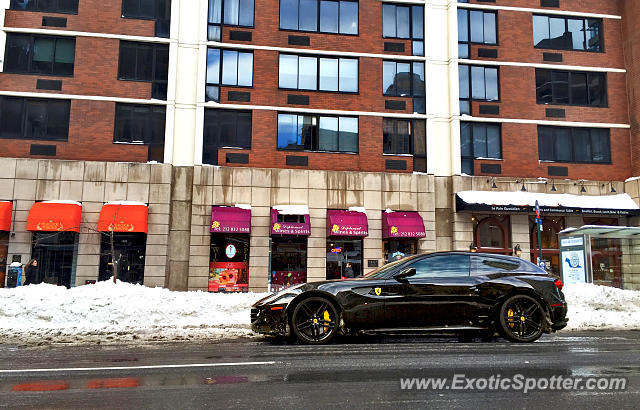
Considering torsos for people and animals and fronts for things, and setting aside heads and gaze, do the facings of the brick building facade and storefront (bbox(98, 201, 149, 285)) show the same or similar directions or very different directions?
same or similar directions

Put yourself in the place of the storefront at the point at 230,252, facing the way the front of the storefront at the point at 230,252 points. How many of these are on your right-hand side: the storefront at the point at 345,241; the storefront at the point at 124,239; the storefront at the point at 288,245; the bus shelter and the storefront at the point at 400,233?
1

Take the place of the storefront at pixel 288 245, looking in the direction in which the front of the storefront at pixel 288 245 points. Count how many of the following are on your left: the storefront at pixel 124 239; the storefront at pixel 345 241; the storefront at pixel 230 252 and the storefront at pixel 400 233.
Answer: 2

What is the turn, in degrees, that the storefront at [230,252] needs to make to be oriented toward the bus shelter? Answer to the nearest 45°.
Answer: approximately 45° to its left

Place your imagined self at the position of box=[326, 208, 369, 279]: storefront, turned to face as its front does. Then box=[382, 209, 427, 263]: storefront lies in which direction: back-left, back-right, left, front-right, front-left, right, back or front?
left

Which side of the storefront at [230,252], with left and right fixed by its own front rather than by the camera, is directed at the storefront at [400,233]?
left

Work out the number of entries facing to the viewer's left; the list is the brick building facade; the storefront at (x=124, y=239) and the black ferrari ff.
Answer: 1

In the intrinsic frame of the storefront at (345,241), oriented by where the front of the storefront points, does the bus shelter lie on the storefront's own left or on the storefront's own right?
on the storefront's own left

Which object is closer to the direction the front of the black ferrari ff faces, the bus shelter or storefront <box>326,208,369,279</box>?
the storefront

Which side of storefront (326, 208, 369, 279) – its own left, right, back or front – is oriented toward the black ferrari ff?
front

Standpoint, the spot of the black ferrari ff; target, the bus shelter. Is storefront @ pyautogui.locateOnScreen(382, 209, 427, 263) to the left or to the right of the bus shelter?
left

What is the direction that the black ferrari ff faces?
to the viewer's left

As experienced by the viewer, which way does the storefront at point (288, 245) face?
facing the viewer

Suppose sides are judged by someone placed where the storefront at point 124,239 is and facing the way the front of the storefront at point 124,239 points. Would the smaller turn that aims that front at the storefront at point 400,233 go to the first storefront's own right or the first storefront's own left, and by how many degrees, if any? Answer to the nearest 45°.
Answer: approximately 90° to the first storefront's own left

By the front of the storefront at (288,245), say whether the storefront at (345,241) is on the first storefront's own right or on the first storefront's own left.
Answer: on the first storefront's own left

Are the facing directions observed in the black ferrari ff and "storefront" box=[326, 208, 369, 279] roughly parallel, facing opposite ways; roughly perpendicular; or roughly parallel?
roughly perpendicular

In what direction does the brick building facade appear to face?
toward the camera

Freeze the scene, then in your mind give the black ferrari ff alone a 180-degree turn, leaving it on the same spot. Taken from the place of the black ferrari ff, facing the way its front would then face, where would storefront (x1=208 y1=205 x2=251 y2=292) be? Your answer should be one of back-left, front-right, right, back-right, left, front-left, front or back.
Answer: back-left

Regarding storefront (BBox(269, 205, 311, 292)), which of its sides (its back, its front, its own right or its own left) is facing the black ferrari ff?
front

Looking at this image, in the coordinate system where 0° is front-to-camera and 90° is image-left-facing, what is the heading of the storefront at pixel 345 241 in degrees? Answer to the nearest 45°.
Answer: approximately 0°

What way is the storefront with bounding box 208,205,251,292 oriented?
toward the camera

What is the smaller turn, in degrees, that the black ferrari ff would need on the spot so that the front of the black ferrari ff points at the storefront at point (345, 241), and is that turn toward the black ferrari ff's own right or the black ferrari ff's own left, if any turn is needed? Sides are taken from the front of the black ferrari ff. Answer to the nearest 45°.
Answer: approximately 90° to the black ferrari ff's own right

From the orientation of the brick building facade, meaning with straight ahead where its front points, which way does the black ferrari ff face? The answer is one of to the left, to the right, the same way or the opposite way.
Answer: to the right
